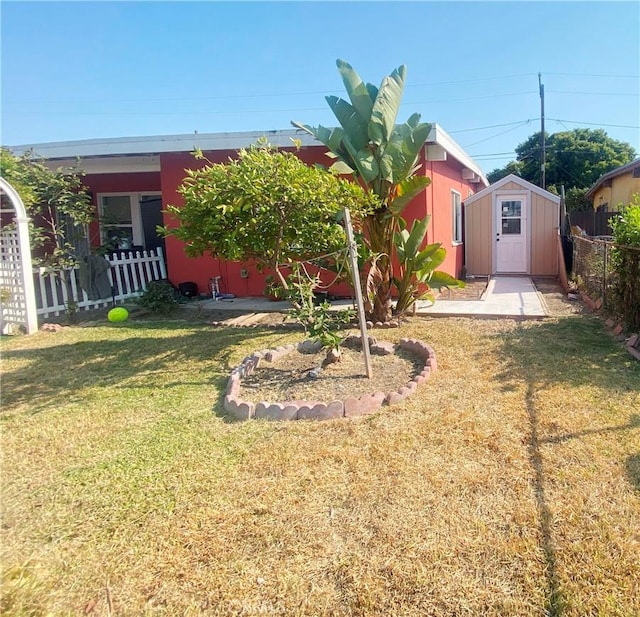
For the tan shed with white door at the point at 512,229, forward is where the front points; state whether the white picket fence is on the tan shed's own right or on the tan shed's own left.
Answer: on the tan shed's own right

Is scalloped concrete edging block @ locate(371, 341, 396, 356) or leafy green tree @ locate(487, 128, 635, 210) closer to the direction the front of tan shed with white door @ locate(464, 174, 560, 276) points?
the scalloped concrete edging block

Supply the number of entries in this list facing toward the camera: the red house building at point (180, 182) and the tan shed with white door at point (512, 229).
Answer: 2

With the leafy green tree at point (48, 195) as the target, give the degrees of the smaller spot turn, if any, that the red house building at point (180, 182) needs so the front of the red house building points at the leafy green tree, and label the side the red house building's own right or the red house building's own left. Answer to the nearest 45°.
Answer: approximately 45° to the red house building's own right

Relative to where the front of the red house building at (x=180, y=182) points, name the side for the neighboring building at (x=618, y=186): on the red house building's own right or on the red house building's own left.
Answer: on the red house building's own left
